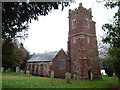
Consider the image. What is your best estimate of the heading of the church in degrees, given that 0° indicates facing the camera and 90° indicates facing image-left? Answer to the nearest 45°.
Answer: approximately 315°
